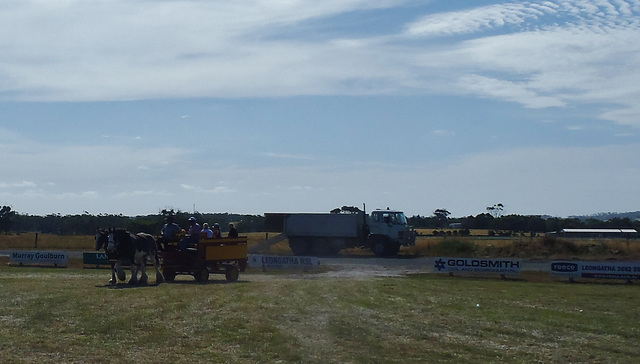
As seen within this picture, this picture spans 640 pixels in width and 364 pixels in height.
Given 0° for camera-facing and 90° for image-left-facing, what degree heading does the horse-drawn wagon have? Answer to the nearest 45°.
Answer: approximately 90°

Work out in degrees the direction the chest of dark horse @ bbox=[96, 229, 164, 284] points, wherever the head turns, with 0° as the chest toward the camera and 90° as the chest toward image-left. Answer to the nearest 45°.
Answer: approximately 45°

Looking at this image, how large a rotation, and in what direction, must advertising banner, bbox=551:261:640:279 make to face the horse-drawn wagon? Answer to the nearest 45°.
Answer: approximately 45° to its right

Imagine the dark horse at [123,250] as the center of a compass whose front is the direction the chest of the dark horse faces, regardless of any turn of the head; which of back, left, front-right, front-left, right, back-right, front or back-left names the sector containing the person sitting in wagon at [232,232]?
back

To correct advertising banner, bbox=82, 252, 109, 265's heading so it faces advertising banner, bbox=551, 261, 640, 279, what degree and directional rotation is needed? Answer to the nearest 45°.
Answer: approximately 45° to its left

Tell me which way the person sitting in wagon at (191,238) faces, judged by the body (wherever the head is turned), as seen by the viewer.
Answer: to the viewer's left

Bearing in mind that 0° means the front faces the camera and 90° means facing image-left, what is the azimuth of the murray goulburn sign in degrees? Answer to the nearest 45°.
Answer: approximately 0°

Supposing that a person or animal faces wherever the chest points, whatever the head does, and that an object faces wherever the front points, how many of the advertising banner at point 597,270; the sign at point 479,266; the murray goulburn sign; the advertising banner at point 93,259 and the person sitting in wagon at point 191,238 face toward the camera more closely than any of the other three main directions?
4

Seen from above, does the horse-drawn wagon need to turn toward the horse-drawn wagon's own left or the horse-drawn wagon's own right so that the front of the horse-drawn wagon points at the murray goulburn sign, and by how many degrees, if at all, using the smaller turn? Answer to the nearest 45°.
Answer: approximately 45° to the horse-drawn wagon's own right

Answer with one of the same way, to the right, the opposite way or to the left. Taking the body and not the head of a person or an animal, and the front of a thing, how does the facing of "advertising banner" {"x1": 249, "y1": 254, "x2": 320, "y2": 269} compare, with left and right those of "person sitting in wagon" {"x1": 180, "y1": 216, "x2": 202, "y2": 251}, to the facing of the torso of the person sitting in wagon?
to the left

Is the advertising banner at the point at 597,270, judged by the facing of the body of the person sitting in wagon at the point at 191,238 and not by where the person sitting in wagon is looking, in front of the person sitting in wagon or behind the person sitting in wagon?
behind

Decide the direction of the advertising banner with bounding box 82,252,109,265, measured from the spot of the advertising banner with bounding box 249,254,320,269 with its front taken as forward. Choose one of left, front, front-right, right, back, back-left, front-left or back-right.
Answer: right
